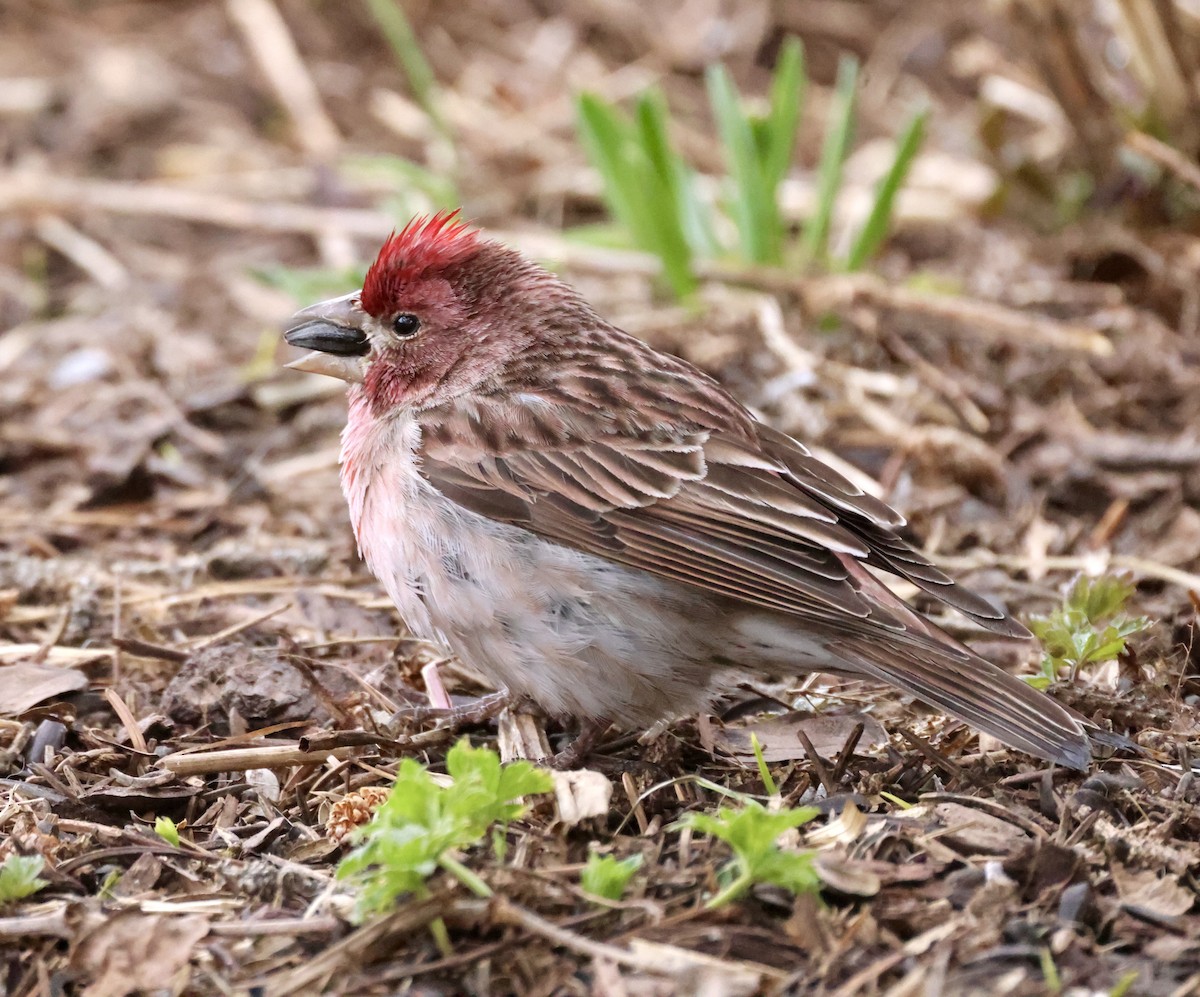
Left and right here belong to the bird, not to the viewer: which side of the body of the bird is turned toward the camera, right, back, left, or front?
left

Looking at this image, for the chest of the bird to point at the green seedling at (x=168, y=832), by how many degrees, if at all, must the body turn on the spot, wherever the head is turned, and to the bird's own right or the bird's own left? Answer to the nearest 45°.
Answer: approximately 45° to the bird's own left

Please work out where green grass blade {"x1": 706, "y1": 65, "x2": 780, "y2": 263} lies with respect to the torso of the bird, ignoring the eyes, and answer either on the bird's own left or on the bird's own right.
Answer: on the bird's own right

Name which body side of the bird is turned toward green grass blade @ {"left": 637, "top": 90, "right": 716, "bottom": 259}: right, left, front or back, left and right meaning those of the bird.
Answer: right

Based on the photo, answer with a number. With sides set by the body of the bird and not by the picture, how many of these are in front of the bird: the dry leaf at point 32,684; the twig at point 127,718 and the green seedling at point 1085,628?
2

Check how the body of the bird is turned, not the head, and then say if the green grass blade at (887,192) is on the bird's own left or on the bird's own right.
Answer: on the bird's own right

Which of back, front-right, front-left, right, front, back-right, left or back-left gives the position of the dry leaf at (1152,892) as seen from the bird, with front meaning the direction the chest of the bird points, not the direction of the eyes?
back-left

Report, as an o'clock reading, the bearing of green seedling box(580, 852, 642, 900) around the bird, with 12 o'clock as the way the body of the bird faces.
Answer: The green seedling is roughly at 9 o'clock from the bird.

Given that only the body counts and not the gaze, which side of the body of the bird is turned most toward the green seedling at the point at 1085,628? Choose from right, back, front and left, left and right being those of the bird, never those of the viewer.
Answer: back

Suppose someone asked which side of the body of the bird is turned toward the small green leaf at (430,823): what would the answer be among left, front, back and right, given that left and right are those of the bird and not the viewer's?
left

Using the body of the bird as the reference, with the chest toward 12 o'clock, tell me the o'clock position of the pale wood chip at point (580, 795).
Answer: The pale wood chip is roughly at 9 o'clock from the bird.

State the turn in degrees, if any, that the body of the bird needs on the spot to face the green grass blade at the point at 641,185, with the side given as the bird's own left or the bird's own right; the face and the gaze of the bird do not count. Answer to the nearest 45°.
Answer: approximately 90° to the bird's own right
